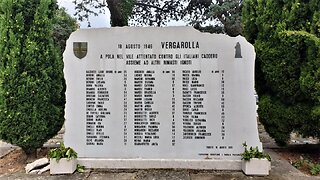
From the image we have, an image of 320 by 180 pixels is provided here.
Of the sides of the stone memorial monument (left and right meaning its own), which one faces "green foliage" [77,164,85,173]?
right

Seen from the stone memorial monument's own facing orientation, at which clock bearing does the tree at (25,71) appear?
The tree is roughly at 3 o'clock from the stone memorial monument.

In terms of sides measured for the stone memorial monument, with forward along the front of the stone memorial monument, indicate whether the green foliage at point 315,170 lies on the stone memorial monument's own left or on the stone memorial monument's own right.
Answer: on the stone memorial monument's own left

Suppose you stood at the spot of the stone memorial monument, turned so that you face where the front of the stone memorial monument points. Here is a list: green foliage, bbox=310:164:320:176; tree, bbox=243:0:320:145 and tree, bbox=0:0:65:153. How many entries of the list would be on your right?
1

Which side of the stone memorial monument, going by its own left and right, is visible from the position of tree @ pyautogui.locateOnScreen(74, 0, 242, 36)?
back

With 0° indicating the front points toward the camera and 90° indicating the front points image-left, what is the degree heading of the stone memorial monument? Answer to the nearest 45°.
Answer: approximately 0°

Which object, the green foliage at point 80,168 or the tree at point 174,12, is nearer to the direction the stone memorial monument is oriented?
the green foliage

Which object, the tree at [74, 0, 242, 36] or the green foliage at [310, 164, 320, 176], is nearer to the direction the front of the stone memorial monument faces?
the green foliage

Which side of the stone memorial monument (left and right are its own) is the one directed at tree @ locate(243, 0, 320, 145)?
left
